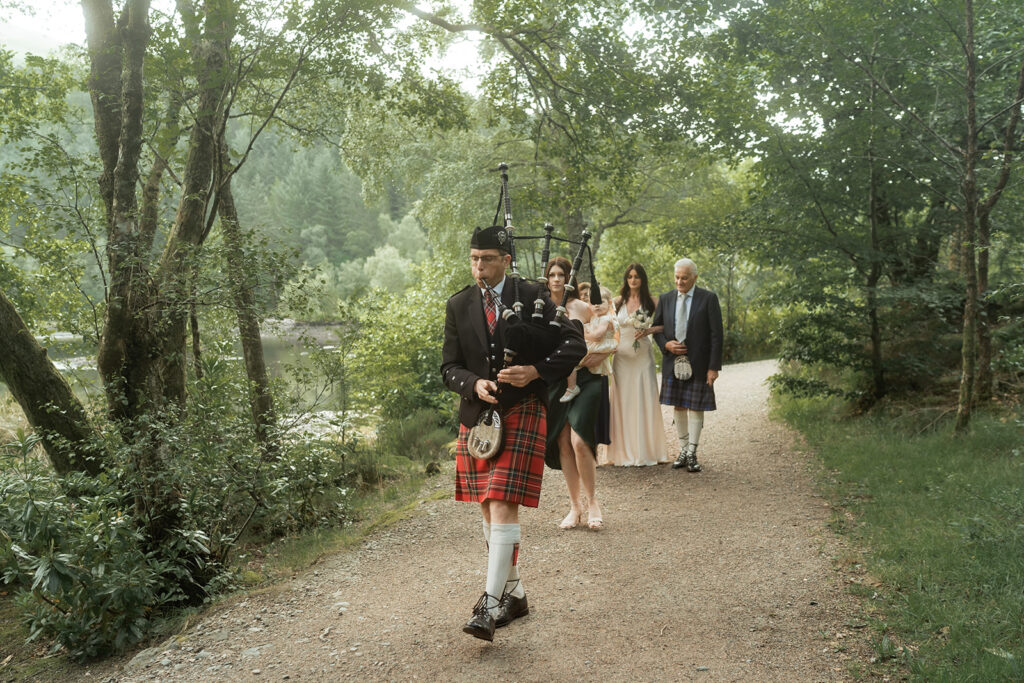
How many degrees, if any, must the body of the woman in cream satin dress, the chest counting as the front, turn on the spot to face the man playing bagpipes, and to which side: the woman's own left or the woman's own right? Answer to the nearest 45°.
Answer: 0° — they already face them

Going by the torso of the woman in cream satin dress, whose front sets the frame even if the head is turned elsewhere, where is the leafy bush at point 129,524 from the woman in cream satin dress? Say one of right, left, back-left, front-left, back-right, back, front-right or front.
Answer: front-right

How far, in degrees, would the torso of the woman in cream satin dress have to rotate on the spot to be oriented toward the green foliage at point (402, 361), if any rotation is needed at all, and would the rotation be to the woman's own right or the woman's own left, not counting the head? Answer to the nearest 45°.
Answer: approximately 135° to the woman's own right

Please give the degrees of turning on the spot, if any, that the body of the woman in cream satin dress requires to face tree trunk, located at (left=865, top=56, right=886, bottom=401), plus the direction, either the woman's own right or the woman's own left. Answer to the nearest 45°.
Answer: approximately 135° to the woman's own left

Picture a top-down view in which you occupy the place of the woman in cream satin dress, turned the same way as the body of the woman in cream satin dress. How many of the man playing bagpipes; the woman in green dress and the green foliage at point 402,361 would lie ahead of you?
2

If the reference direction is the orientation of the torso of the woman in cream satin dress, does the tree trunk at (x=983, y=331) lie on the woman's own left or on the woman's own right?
on the woman's own left

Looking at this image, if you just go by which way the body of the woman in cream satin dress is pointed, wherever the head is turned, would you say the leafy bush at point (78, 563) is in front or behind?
in front

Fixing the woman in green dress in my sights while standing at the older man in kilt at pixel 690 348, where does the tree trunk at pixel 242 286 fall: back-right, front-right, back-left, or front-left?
front-right

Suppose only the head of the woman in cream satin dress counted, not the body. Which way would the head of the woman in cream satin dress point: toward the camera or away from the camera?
toward the camera

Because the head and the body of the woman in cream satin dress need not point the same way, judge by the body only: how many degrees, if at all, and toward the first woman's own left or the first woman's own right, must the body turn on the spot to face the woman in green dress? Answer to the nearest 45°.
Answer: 0° — they already face them

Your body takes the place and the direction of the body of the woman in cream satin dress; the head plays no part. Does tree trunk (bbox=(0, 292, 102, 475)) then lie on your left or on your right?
on your right

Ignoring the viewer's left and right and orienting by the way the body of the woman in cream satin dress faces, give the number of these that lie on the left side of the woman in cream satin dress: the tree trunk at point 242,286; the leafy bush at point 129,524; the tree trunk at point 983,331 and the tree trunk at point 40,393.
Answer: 1

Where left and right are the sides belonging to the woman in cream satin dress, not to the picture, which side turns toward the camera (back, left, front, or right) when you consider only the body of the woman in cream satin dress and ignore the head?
front

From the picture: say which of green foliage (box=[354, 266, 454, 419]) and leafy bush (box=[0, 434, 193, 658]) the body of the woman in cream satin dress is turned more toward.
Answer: the leafy bush

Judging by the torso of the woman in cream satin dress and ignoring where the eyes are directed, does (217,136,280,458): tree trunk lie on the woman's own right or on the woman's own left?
on the woman's own right
